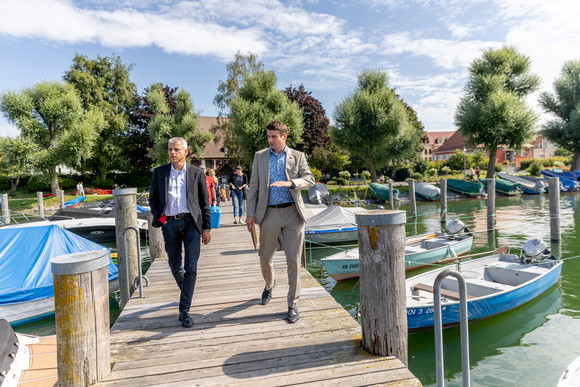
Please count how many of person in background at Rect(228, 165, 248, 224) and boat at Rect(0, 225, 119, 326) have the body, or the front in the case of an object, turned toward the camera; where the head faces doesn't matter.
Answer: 1

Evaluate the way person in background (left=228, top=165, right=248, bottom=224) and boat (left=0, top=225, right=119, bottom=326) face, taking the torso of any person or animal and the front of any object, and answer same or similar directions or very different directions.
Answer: very different directions

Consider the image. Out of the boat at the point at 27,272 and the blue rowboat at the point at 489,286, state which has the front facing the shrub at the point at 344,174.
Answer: the boat

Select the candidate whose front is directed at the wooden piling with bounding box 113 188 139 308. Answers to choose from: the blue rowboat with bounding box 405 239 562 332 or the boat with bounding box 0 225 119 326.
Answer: the blue rowboat

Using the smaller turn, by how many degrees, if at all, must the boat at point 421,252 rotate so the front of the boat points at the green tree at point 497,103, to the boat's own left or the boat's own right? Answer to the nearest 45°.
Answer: approximately 135° to the boat's own right

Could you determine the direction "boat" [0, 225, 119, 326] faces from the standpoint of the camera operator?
facing away from the viewer and to the right of the viewer

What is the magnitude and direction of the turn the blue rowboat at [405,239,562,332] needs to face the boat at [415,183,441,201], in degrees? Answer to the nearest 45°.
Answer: approximately 135° to its right

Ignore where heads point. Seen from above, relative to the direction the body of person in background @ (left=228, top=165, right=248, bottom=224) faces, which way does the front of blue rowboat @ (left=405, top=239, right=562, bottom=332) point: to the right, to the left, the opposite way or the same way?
to the right

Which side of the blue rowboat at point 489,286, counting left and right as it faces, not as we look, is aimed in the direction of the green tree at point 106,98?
right

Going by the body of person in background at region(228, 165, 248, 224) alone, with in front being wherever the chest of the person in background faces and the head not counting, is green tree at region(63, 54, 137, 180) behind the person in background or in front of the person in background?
behind

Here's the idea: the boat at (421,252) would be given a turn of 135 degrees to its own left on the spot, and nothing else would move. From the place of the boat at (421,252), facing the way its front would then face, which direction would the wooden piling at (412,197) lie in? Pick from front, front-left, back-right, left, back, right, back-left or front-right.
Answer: left

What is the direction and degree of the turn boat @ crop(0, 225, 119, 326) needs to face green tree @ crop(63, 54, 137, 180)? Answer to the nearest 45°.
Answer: approximately 45° to its left

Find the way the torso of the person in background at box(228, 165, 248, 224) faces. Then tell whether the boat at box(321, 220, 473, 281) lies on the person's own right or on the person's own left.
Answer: on the person's own left
